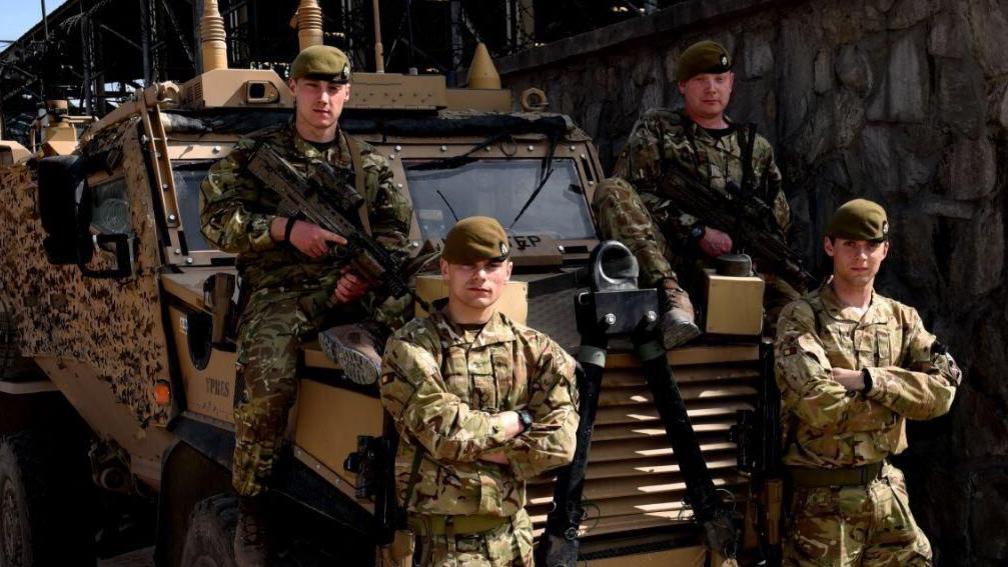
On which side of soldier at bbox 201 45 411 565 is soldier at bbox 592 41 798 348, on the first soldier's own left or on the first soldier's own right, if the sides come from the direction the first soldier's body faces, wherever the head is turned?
on the first soldier's own left

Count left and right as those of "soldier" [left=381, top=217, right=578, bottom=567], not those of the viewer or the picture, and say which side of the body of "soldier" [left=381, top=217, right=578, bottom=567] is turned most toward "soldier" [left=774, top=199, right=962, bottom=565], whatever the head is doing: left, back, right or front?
left

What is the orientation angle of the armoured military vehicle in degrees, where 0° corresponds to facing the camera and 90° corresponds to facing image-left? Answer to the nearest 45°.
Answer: approximately 315°

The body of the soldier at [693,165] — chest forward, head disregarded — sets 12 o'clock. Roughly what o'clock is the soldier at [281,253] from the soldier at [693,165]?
the soldier at [281,253] is roughly at 2 o'clock from the soldier at [693,165].

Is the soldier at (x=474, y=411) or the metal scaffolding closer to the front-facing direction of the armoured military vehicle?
the soldier

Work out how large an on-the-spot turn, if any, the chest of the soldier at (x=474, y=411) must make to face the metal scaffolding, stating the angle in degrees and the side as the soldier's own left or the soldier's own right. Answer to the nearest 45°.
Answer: approximately 180°

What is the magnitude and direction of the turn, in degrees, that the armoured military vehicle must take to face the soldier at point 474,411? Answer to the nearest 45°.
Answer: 0° — it already faces them

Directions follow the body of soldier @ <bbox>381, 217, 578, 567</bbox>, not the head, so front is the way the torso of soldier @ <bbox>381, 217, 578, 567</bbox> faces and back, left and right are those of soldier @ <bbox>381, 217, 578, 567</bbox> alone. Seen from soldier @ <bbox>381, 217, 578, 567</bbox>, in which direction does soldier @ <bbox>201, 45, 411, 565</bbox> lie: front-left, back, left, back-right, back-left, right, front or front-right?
back-right
